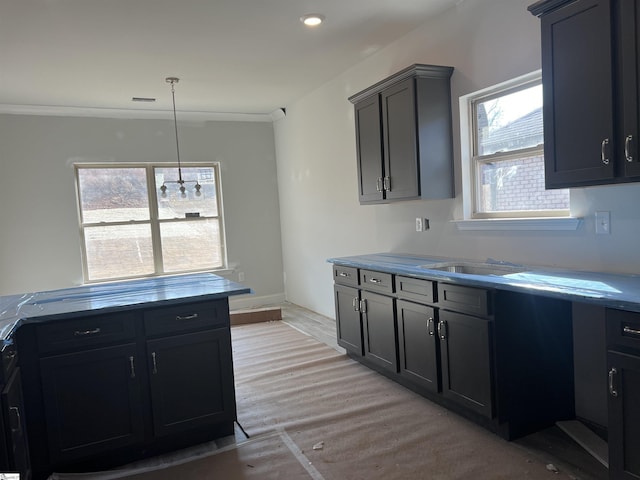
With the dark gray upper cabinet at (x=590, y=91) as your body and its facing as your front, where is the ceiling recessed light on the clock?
The ceiling recessed light is roughly at 2 o'clock from the dark gray upper cabinet.

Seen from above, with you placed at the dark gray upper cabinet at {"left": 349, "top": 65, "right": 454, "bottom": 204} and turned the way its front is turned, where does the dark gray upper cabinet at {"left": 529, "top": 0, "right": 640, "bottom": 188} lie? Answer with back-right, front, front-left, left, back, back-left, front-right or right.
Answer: left

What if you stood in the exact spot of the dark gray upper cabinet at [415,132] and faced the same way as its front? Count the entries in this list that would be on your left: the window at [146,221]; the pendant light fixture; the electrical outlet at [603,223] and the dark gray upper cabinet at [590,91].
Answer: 2

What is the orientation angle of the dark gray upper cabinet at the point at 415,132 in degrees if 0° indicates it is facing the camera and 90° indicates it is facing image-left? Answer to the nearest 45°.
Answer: approximately 45°

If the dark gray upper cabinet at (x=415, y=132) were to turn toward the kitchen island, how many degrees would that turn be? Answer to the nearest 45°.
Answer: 0° — it already faces it

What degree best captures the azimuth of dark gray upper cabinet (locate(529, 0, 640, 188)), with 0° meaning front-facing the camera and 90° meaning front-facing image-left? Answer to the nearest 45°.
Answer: approximately 45°

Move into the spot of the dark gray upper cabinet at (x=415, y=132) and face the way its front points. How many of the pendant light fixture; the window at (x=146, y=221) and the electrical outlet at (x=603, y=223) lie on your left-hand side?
1

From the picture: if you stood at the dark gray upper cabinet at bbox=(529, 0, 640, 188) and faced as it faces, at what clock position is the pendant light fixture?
The pendant light fixture is roughly at 2 o'clock from the dark gray upper cabinet.

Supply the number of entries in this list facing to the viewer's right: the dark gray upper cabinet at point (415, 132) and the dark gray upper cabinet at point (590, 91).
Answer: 0

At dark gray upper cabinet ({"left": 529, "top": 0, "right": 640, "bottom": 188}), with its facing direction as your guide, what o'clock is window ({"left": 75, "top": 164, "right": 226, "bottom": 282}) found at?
The window is roughly at 2 o'clock from the dark gray upper cabinet.

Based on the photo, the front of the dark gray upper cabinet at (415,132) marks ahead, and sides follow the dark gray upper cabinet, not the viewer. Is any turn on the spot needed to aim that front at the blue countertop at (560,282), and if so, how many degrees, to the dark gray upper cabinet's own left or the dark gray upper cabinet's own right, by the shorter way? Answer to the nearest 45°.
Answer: approximately 90° to the dark gray upper cabinet's own left

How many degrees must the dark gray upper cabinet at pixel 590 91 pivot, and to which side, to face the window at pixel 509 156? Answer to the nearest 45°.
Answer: approximately 90° to its right
